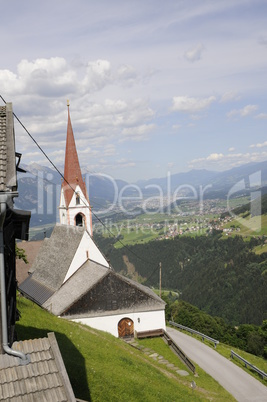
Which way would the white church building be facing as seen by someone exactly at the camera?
facing the viewer and to the right of the viewer
